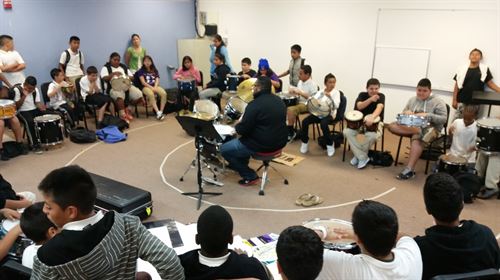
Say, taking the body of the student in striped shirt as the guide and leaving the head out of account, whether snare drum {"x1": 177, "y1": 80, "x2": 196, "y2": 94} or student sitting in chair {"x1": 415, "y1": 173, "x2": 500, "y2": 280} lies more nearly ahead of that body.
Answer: the snare drum

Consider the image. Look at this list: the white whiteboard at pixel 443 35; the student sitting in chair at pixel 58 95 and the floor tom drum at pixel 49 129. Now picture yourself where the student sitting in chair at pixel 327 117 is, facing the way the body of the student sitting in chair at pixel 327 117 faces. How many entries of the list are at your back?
1

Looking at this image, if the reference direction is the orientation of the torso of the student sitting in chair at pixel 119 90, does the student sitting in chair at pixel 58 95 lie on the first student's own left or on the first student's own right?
on the first student's own right

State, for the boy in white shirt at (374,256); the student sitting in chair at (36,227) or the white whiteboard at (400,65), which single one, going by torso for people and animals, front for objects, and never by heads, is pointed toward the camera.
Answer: the white whiteboard

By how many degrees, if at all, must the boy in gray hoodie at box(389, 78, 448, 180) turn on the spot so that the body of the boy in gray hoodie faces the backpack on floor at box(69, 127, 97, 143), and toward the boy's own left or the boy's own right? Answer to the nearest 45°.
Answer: approximately 45° to the boy's own right

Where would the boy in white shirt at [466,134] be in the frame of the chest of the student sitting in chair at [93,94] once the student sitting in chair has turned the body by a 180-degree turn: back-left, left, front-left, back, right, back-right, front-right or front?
back

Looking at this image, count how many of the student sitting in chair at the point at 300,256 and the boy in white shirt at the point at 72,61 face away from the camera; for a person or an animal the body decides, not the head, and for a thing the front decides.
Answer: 1

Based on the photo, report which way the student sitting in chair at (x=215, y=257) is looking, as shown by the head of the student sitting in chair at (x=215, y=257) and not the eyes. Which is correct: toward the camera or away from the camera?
away from the camera

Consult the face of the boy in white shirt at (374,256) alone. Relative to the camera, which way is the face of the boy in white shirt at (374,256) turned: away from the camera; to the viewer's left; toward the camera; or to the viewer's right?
away from the camera

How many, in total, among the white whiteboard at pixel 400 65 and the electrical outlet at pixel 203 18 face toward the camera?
2

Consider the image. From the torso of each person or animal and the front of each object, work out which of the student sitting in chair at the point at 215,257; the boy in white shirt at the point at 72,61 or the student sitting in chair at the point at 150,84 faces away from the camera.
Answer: the student sitting in chair at the point at 215,257

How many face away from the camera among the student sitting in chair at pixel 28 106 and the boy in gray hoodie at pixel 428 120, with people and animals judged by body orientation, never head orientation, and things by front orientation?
0

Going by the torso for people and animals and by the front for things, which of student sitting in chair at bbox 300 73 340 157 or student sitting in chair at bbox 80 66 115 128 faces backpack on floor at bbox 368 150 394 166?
student sitting in chair at bbox 80 66 115 128

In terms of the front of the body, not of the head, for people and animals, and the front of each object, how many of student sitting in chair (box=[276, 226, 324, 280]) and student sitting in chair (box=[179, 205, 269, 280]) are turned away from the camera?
2

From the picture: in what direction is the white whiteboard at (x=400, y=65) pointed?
toward the camera

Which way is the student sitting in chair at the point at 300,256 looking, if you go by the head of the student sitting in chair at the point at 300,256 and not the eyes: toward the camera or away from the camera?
away from the camera

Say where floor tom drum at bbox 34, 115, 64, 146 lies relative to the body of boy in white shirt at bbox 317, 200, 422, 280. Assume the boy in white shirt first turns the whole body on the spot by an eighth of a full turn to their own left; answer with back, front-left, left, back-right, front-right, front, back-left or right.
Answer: front-right

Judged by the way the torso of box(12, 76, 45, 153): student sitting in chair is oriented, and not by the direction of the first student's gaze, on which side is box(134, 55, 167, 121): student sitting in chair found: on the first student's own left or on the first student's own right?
on the first student's own left

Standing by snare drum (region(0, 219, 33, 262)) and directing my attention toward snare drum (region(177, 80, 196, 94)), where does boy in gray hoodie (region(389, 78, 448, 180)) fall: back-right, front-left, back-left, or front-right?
front-right

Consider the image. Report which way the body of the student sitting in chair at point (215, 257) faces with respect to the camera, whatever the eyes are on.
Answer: away from the camera
